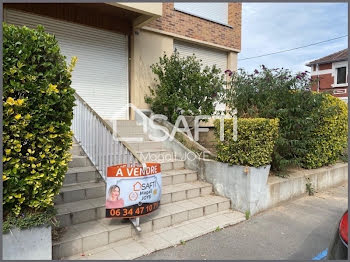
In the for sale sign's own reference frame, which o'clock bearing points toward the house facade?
The house facade is roughly at 6 o'clock from the for sale sign.

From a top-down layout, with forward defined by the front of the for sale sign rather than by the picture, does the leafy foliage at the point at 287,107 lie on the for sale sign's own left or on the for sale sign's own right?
on the for sale sign's own left

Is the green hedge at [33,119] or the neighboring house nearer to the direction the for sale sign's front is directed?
the green hedge

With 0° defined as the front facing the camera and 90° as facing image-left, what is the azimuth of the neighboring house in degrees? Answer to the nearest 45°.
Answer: approximately 45°

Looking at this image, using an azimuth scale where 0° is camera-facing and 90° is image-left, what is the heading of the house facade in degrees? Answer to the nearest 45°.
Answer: approximately 315°

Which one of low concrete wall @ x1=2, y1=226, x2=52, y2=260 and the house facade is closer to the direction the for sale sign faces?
the low concrete wall

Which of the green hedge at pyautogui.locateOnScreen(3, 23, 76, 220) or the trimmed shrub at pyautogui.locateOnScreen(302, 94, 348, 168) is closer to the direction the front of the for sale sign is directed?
the green hedge
